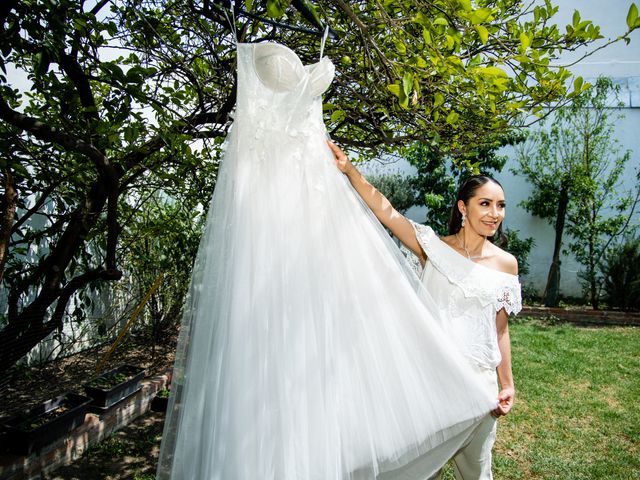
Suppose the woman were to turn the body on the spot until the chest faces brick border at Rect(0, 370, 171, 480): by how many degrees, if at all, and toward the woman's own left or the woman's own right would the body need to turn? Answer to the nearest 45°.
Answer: approximately 90° to the woman's own right

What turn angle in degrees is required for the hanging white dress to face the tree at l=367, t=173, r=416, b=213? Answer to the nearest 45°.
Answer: approximately 135° to its left

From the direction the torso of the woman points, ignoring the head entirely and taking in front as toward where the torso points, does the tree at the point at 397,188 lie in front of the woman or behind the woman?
behind

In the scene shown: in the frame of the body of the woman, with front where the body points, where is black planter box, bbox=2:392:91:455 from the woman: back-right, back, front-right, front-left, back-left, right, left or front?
right

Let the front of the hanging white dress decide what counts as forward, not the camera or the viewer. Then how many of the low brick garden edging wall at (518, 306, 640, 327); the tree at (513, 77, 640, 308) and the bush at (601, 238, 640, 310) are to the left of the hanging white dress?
3

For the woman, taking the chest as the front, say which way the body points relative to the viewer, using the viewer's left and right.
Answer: facing the viewer

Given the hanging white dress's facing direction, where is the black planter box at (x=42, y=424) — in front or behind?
behind
